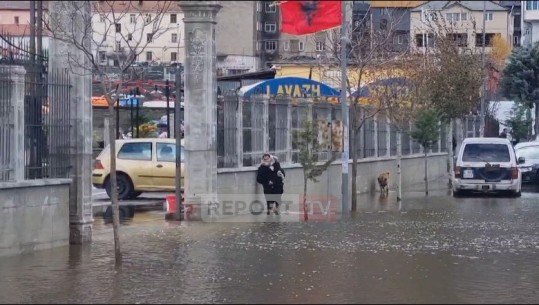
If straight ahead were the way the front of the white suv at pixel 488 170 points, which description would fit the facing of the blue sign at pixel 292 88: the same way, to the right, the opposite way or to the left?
the opposite way

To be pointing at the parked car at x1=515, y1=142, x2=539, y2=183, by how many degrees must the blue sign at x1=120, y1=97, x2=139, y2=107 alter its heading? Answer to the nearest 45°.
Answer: approximately 90° to its left

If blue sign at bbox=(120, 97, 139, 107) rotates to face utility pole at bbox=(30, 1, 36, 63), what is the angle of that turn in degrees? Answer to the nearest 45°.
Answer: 0° — it already faces it

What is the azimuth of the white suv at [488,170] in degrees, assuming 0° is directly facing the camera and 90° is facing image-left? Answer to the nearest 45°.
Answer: approximately 180°

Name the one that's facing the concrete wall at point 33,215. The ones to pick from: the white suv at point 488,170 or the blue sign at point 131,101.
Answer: the blue sign

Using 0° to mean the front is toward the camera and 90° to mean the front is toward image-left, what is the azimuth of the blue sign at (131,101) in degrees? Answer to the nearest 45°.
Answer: approximately 0°
